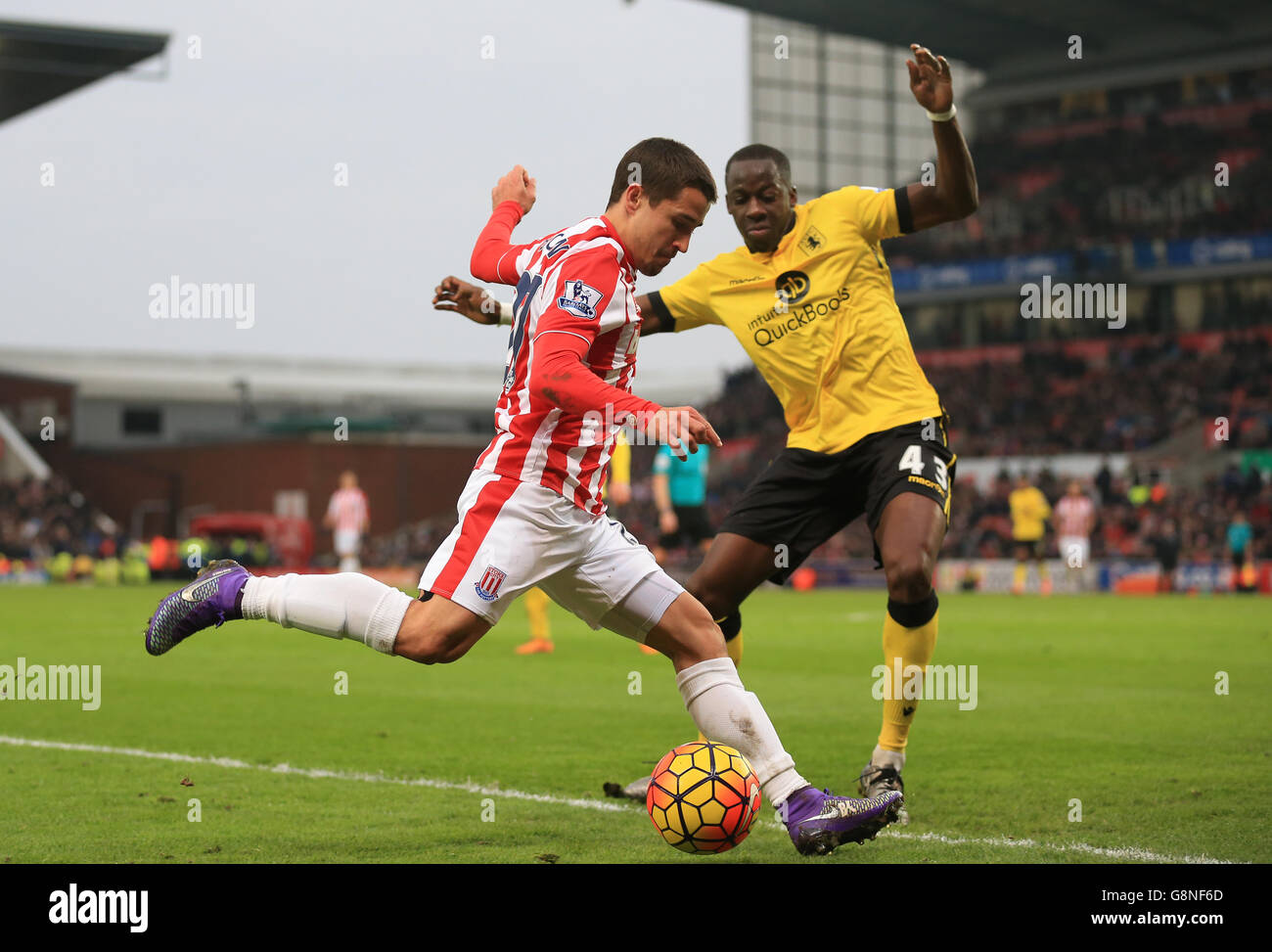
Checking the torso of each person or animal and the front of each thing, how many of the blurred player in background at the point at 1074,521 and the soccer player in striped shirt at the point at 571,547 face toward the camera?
1

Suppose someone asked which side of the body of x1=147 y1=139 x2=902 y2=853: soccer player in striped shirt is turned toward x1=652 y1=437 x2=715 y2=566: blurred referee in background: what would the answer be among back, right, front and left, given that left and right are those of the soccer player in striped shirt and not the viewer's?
left

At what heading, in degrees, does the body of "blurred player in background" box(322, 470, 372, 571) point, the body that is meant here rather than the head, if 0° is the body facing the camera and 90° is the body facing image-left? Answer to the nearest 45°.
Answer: approximately 0°

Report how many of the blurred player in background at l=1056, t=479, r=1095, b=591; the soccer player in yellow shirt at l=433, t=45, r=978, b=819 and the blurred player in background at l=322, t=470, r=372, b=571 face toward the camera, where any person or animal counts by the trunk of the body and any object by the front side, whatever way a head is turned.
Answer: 3

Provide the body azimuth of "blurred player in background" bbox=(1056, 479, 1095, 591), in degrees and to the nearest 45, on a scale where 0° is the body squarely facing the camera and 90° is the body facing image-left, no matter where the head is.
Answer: approximately 0°

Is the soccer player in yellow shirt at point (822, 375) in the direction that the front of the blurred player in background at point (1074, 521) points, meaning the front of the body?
yes

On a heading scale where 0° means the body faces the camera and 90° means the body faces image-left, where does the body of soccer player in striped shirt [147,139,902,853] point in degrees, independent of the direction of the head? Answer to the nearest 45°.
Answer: approximately 270°

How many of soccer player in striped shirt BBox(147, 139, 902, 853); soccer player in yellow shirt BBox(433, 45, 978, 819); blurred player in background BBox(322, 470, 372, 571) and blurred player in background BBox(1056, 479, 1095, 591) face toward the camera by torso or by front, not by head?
3
